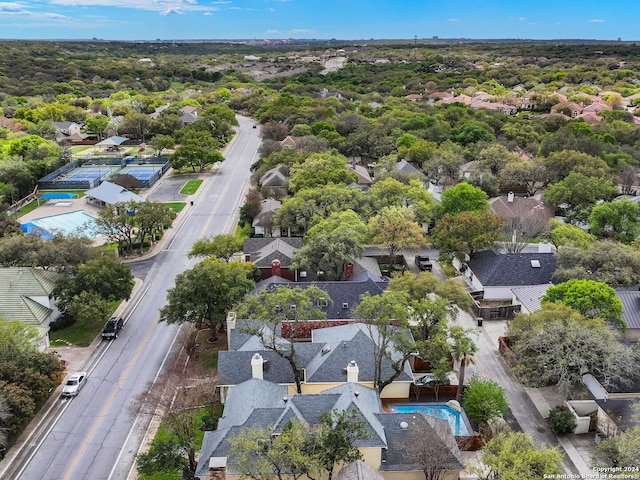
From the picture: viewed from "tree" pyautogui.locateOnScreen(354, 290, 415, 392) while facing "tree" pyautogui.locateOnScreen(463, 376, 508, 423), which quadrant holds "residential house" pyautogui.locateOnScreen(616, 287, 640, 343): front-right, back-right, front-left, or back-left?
front-left

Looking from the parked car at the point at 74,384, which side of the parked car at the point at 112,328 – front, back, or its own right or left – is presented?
front

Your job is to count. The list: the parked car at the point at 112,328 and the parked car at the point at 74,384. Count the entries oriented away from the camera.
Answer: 0

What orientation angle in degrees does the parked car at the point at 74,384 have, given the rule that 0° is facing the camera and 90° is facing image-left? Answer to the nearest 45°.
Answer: approximately 45°

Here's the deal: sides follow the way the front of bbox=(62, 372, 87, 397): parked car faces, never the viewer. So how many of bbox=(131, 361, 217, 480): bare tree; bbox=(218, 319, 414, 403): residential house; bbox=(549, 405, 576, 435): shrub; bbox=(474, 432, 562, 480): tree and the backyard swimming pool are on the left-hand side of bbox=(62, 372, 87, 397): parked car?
5

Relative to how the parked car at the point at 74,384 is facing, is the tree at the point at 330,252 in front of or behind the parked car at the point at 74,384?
behind

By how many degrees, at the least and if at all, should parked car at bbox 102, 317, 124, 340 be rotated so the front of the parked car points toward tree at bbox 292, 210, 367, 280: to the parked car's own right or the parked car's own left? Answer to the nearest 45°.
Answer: approximately 135° to the parked car's own left

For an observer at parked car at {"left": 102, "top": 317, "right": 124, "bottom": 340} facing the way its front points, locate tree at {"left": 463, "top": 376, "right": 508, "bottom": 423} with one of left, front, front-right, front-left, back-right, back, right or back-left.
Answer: left

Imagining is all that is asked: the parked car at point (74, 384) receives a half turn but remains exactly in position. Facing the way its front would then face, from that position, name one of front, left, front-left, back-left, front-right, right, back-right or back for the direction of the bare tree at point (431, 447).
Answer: right

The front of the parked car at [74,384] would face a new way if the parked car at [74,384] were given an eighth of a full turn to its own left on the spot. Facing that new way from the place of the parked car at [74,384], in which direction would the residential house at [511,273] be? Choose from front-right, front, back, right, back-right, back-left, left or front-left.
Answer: left

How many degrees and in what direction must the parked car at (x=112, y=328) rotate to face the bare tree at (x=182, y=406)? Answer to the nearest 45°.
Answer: approximately 45° to its left

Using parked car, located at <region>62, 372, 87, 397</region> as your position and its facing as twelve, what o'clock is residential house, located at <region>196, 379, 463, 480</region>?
The residential house is roughly at 9 o'clock from the parked car.

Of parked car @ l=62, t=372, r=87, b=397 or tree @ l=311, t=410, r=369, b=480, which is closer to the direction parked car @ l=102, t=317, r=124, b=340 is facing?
the parked car

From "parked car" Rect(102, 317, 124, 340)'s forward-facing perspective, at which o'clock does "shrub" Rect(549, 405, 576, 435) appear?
The shrub is roughly at 9 o'clock from the parked car.

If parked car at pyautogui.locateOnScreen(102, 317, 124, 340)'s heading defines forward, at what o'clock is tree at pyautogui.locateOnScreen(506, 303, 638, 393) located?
The tree is roughly at 9 o'clock from the parked car.

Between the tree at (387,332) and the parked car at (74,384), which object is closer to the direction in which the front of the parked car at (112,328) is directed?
the parked car

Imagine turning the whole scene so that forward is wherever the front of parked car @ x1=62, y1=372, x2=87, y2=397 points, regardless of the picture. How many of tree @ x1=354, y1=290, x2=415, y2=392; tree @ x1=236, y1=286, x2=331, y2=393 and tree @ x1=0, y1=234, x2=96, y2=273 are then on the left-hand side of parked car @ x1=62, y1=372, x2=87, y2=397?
2

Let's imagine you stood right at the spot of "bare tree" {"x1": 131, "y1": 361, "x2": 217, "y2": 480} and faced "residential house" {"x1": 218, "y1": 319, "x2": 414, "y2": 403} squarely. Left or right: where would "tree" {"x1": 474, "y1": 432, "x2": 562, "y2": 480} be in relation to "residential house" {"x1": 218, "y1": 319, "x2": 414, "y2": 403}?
right

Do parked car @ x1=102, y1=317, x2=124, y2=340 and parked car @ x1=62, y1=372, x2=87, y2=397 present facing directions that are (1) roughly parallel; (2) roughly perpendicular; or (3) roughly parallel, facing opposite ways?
roughly parallel

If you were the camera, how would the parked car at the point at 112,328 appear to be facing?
facing the viewer and to the left of the viewer
